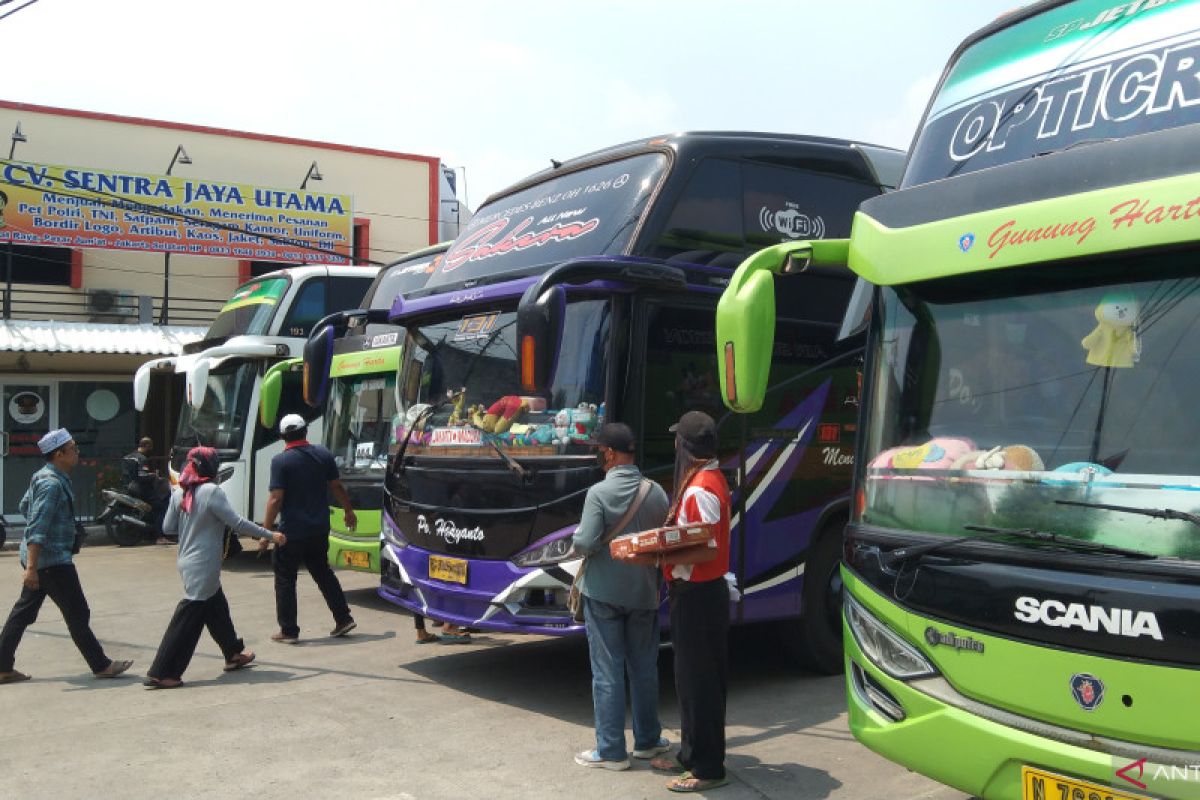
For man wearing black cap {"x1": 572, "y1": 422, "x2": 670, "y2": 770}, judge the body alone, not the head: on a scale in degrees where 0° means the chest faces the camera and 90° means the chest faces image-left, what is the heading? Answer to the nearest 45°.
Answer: approximately 135°

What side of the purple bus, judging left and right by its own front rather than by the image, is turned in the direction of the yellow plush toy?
left

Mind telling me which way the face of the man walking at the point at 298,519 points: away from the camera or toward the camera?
away from the camera

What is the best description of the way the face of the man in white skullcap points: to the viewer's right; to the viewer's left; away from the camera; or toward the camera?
to the viewer's right

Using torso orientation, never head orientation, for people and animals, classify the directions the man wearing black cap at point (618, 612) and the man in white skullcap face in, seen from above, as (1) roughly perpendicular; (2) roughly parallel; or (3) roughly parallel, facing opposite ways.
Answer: roughly perpendicular

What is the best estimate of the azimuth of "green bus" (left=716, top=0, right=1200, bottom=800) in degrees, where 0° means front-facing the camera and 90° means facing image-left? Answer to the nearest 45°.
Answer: approximately 45°

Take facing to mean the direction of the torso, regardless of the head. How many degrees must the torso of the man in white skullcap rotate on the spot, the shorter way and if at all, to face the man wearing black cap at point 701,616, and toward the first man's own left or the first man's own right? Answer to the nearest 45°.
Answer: approximately 45° to the first man's own right

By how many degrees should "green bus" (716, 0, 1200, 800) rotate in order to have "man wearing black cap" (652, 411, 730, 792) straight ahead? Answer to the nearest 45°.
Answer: approximately 90° to its right

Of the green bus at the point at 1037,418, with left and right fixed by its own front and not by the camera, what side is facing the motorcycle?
right

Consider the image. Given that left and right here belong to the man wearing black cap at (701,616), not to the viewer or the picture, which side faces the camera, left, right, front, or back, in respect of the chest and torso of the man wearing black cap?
left
